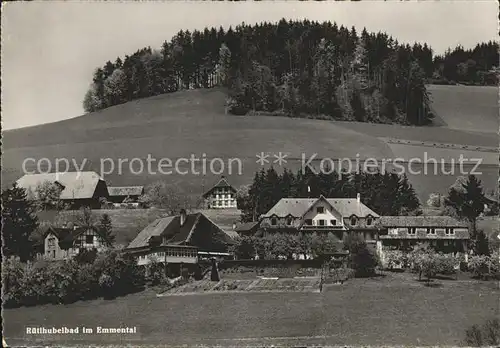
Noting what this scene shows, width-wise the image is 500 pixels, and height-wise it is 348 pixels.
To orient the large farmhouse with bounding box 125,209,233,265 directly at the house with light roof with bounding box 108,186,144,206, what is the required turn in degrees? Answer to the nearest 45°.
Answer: approximately 135° to its right

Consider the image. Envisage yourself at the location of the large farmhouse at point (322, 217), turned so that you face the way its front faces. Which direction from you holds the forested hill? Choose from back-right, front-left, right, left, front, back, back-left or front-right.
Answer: back

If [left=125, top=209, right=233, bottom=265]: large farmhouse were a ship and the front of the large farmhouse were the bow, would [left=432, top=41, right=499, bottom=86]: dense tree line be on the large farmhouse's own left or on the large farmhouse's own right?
on the large farmhouse's own left

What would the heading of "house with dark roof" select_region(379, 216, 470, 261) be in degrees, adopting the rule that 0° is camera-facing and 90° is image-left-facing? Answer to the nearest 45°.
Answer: approximately 0°

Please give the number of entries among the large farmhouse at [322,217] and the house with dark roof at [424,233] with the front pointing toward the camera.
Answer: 2

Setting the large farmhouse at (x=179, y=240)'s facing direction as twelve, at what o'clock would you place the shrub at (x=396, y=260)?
The shrub is roughly at 9 o'clock from the large farmhouse.

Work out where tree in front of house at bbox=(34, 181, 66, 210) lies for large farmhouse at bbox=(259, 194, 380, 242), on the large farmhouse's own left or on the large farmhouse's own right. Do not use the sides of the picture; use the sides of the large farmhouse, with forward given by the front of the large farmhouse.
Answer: on the large farmhouse's own right

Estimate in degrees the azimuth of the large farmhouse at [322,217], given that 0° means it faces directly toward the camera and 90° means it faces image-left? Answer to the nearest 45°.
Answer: approximately 0°

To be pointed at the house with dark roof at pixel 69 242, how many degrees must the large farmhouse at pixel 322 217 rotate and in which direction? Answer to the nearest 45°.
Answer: approximately 90° to its right
